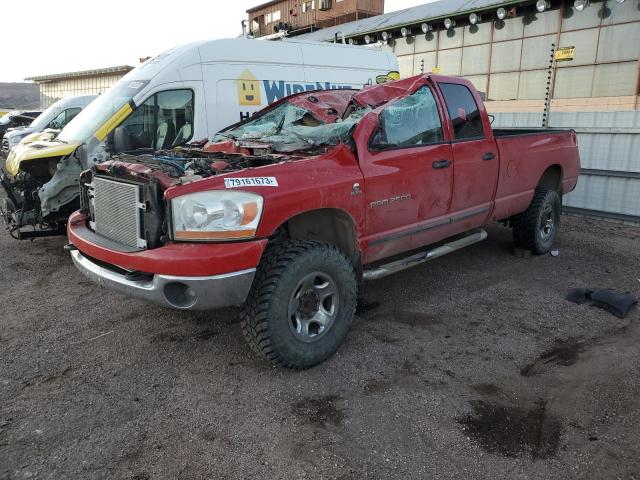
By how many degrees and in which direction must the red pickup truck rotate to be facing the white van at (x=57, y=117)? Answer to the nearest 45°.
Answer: approximately 90° to its right

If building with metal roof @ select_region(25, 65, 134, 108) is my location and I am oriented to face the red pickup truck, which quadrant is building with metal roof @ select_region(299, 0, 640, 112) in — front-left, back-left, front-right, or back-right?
front-left

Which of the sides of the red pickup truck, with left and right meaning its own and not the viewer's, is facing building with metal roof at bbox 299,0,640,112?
back

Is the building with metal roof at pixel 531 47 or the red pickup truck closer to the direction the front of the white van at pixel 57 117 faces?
the red pickup truck

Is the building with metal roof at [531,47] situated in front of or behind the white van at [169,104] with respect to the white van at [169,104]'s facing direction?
behind

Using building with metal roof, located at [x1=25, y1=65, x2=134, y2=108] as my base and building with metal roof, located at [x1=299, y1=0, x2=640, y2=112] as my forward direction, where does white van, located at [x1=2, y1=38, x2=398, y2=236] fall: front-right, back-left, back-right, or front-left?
front-right

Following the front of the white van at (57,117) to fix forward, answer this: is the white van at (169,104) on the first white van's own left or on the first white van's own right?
on the first white van's own left

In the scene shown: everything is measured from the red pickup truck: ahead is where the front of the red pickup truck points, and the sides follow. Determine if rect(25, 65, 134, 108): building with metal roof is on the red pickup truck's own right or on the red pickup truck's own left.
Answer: on the red pickup truck's own right

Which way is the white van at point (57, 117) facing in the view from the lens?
facing the viewer and to the left of the viewer

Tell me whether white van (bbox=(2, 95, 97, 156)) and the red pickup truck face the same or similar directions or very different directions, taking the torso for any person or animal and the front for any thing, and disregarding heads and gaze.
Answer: same or similar directions

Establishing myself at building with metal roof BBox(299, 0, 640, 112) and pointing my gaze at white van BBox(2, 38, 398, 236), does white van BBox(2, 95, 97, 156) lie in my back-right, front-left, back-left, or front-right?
front-right

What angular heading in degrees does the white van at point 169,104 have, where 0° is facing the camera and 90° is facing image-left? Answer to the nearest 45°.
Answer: approximately 45°

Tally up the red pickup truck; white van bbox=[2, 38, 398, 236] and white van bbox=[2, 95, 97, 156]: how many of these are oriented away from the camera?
0

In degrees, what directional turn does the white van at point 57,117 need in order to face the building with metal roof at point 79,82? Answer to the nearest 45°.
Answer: approximately 135° to its right
